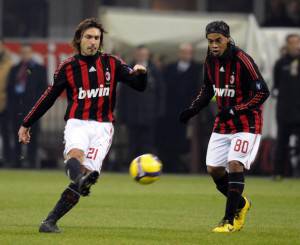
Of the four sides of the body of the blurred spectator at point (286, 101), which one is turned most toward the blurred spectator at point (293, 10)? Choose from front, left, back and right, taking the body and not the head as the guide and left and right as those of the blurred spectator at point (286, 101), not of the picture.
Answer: back

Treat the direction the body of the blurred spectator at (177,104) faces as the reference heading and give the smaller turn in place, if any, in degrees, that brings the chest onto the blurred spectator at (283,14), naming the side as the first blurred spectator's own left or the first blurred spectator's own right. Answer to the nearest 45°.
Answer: approximately 135° to the first blurred spectator's own left

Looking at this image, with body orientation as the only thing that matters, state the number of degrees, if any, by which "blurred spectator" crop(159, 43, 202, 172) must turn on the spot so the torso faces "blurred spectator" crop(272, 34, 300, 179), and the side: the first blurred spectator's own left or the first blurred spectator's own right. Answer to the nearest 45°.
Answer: approximately 45° to the first blurred spectator's own left

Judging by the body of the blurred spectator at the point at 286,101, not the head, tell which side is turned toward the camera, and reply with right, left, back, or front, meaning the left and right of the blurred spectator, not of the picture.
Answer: front

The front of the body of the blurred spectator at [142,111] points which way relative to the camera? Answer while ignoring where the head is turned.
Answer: toward the camera

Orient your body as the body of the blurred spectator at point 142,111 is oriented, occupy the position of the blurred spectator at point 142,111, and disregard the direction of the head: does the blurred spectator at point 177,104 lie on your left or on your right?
on your left

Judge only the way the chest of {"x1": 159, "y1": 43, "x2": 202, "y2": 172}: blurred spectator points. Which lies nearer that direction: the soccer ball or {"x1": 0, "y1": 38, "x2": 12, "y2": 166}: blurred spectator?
the soccer ball

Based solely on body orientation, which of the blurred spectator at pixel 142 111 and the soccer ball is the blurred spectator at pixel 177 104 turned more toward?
the soccer ball
